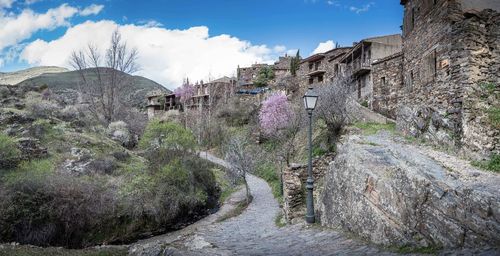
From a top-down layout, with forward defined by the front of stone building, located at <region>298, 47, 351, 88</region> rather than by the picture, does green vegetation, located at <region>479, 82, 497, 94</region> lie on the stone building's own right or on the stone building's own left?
on the stone building's own left

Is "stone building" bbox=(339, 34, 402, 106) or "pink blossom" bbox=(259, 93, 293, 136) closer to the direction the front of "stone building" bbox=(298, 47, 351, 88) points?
the pink blossom

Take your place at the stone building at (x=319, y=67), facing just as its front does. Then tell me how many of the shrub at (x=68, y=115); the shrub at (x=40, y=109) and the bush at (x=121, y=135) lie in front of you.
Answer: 3

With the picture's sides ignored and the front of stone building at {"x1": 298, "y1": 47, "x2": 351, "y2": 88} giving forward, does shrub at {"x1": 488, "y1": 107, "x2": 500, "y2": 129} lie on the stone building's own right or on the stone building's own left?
on the stone building's own left

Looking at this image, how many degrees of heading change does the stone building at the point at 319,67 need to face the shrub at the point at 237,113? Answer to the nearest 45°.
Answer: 0° — it already faces it

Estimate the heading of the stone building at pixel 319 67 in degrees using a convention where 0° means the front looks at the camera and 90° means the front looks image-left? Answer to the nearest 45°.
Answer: approximately 45°

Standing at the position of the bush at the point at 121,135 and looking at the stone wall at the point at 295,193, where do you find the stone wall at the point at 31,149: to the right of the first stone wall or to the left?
right

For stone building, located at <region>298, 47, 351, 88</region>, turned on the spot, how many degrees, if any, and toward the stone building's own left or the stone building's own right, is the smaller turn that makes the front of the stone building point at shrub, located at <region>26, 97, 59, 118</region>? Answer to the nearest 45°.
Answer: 0° — it already faces it

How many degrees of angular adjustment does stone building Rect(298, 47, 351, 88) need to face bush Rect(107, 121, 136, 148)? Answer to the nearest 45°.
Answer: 0° — it already faces it

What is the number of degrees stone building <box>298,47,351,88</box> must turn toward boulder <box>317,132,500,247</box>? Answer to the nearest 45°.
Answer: approximately 45° to its left

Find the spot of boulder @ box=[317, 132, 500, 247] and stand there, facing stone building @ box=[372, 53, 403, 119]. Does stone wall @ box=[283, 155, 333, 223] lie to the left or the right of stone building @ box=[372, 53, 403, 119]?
left

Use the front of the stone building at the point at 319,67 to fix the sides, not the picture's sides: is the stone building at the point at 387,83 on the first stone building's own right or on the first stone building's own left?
on the first stone building's own left
